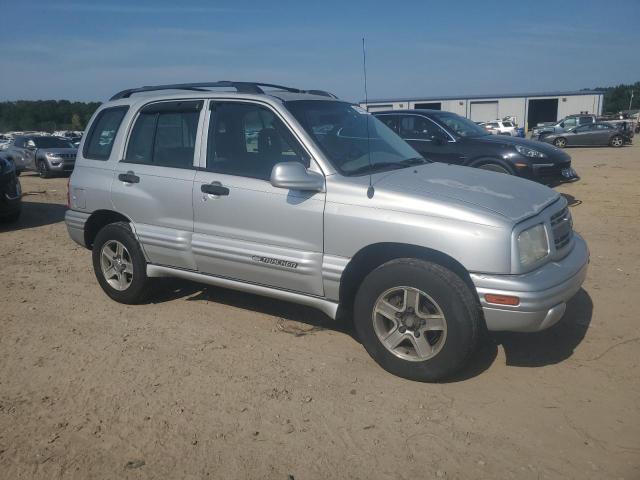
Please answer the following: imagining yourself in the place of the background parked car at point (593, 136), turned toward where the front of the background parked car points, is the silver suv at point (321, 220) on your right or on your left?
on your left

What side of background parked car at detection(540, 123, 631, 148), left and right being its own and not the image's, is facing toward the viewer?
left

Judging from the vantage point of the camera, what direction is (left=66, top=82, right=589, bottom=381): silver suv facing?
facing the viewer and to the right of the viewer

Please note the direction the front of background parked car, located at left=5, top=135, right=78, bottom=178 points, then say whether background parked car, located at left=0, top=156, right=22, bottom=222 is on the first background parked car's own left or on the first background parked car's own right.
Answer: on the first background parked car's own right

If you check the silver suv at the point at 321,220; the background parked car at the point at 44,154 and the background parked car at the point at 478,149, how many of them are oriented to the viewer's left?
0

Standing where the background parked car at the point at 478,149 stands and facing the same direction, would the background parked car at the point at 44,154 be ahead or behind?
behind

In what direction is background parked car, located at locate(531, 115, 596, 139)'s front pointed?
to the viewer's left

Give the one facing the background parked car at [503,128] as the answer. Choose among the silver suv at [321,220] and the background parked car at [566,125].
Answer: the background parked car at [566,125]

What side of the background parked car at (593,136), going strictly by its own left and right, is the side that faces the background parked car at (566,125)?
right

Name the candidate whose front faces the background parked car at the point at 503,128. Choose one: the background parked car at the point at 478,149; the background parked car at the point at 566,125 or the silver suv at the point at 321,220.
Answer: the background parked car at the point at 566,125

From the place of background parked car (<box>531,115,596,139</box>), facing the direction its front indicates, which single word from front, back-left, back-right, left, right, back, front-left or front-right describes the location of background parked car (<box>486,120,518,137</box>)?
front

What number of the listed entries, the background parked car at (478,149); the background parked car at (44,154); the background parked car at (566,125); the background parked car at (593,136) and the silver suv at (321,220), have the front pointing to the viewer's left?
2
